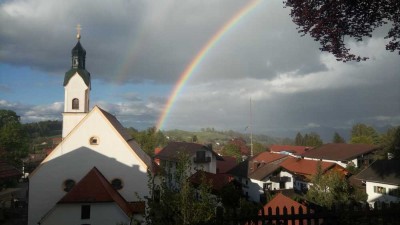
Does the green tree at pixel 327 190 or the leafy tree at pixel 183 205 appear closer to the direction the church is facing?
the leafy tree

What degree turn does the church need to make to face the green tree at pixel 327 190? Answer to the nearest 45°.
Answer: approximately 90° to its left

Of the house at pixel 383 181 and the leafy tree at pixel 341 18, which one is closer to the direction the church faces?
the leafy tree

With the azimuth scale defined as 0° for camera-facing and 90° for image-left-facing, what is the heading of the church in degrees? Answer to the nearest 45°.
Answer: approximately 0°

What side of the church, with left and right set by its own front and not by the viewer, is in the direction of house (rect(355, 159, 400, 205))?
left

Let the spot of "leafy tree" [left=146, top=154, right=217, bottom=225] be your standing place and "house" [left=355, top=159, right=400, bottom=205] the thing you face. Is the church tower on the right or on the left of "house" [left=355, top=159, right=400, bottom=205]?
left

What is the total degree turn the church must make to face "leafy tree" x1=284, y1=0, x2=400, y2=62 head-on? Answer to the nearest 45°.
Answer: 0° — it already faces it

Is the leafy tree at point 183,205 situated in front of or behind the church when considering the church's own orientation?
in front
